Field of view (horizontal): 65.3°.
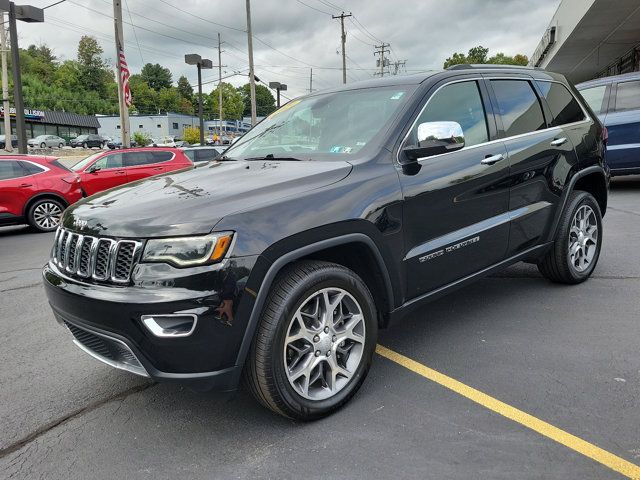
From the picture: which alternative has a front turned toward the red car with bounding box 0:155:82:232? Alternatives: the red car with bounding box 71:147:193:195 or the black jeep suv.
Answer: the red car with bounding box 71:147:193:195

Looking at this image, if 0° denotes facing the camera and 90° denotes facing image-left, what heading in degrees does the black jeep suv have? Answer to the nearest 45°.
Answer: approximately 45°

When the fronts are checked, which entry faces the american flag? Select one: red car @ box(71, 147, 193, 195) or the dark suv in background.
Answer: the dark suv in background

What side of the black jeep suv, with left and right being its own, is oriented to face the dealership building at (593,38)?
back

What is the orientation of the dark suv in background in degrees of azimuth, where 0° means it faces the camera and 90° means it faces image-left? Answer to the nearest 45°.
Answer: approximately 90°

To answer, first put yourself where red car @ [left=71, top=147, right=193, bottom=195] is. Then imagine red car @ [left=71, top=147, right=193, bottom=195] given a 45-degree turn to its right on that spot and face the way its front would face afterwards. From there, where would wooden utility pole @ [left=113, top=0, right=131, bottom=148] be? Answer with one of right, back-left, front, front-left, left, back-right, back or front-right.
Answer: right

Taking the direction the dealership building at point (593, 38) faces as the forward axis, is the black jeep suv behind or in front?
in front

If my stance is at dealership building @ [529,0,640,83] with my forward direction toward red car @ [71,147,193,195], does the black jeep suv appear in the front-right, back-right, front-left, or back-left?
front-left

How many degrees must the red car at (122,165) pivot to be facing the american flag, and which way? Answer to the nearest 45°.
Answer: approximately 135° to its right

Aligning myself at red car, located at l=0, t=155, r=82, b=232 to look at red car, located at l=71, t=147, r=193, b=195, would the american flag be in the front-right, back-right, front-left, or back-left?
front-left

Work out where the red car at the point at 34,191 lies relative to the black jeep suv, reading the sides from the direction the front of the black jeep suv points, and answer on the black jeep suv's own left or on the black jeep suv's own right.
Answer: on the black jeep suv's own right

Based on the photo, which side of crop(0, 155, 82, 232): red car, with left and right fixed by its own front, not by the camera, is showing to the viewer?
left

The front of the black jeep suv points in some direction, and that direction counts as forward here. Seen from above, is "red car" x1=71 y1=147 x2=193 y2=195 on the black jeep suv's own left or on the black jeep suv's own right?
on the black jeep suv's own right
